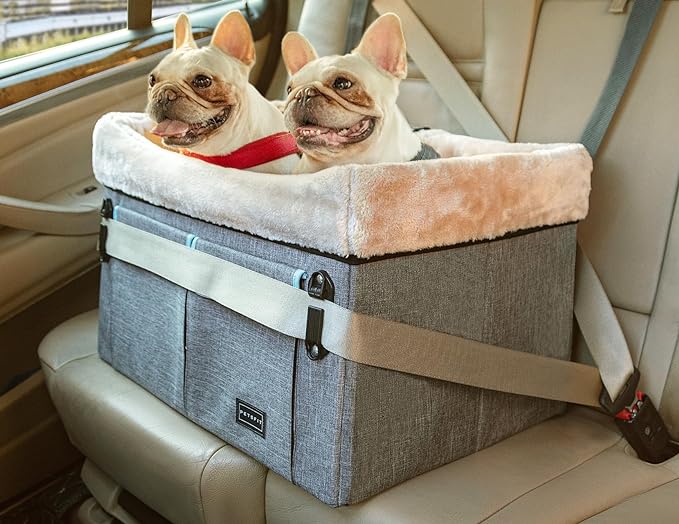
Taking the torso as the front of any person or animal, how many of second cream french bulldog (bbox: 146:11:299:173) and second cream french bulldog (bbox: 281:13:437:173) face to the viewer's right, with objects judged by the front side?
0

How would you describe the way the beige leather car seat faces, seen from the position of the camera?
facing the viewer and to the left of the viewer

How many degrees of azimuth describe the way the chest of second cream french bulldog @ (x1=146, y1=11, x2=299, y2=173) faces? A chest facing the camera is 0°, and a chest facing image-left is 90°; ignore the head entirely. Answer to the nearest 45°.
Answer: approximately 45°
